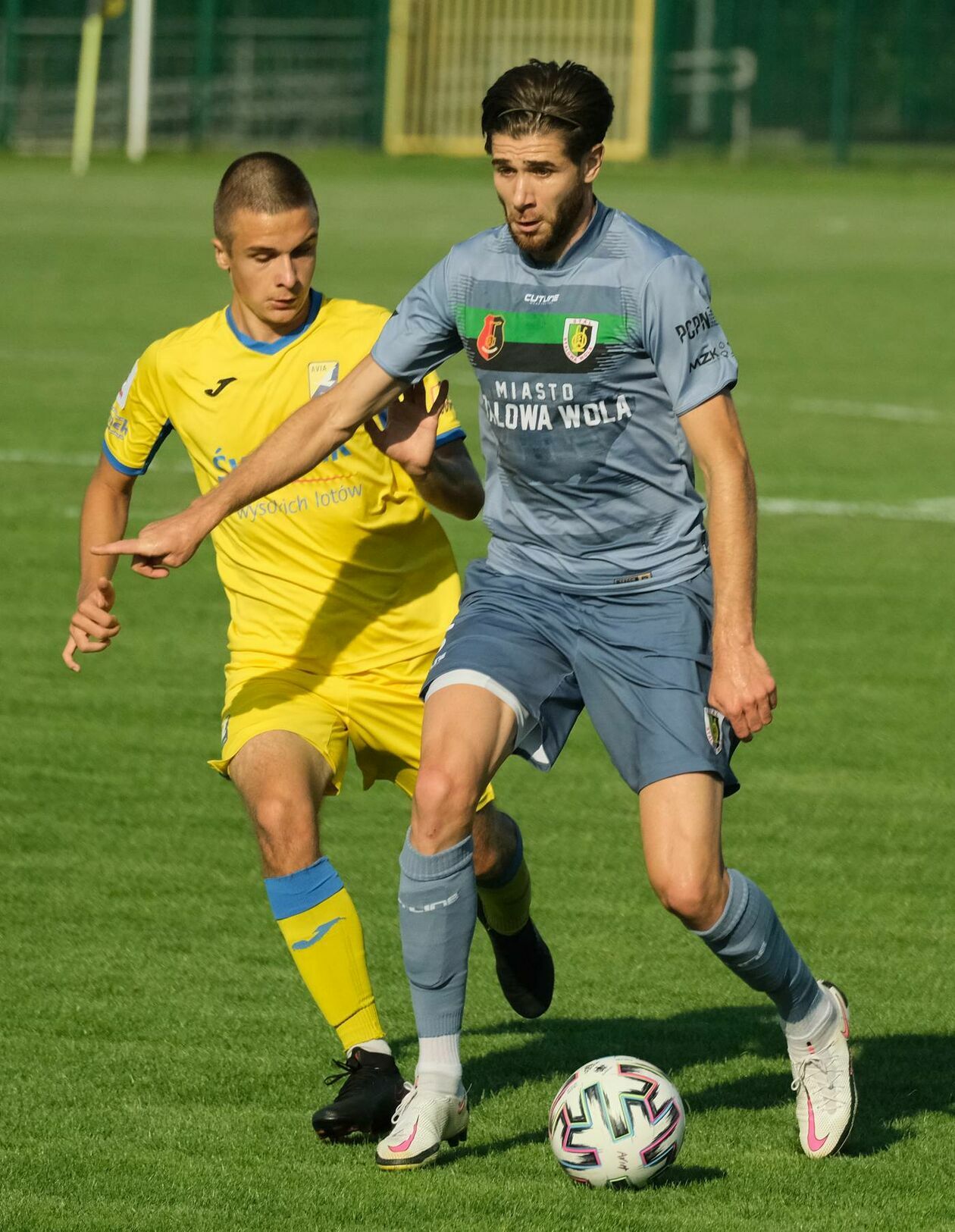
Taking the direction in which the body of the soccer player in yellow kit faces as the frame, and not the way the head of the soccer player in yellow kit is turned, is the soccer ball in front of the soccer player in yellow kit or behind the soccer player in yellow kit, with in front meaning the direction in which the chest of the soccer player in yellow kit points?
in front

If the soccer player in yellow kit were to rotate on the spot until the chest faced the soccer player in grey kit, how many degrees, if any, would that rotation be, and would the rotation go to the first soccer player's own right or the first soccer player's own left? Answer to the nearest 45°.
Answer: approximately 45° to the first soccer player's own left

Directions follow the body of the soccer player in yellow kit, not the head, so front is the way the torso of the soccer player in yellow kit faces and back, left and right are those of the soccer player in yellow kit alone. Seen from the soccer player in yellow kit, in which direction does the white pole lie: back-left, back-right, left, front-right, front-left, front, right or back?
back

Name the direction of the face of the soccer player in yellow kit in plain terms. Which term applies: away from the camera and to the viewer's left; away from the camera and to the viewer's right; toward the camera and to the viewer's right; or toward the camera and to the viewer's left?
toward the camera and to the viewer's right

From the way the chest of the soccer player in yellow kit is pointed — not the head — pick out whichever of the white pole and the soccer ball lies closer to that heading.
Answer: the soccer ball

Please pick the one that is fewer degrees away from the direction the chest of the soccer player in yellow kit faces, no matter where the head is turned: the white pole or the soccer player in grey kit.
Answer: the soccer player in grey kit

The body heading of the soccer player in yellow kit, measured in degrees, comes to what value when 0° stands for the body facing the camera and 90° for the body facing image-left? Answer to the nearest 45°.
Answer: approximately 0°
